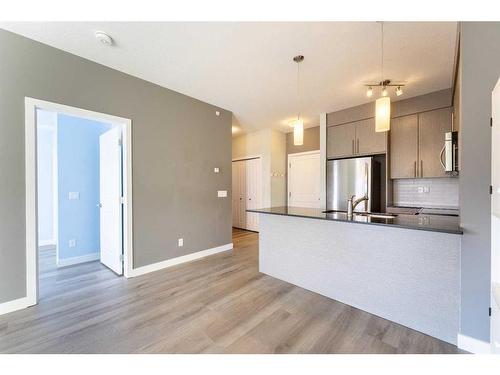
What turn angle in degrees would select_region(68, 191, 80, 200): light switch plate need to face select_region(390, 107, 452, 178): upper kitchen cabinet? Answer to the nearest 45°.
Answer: approximately 45° to its left

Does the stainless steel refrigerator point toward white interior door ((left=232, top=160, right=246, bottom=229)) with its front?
no

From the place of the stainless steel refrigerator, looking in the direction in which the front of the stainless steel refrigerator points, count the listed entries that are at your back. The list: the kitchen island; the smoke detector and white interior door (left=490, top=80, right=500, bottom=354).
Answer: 0

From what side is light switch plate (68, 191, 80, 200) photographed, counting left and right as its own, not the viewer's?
front

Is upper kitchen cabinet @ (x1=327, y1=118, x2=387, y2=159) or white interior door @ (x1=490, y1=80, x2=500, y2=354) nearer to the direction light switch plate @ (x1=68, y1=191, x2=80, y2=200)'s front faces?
the white interior door

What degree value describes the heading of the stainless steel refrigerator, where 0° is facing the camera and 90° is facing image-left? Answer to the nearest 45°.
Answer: approximately 0°

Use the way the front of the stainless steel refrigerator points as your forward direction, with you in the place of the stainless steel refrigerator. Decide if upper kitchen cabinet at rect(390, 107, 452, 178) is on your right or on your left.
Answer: on your left

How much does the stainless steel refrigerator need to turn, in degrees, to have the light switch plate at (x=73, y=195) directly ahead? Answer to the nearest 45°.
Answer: approximately 45° to its right

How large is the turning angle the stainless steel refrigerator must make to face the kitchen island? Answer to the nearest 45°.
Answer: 0° — it already faces it

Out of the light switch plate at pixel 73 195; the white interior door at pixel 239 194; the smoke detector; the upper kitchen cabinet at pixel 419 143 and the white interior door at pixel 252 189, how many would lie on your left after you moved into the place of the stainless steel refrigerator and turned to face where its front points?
1

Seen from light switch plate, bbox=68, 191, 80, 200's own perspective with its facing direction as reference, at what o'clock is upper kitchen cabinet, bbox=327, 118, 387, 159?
The upper kitchen cabinet is roughly at 10 o'clock from the light switch plate.

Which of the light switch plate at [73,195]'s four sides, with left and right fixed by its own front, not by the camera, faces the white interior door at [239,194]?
left

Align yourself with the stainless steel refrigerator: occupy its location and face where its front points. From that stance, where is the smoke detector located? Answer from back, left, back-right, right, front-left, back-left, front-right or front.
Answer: front-right

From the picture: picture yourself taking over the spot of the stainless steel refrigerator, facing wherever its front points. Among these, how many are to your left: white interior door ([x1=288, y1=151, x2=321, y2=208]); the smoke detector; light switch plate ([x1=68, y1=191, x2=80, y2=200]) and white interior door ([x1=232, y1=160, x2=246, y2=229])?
0
